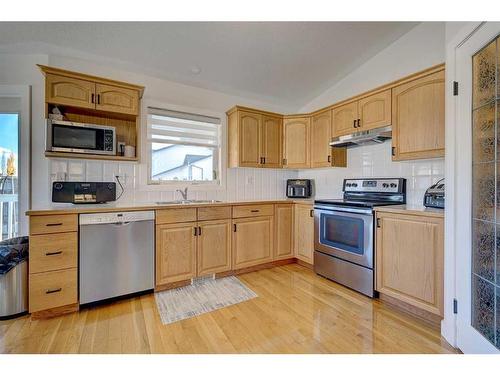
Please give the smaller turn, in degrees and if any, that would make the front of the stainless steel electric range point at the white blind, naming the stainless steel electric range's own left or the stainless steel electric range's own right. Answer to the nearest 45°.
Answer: approximately 45° to the stainless steel electric range's own right

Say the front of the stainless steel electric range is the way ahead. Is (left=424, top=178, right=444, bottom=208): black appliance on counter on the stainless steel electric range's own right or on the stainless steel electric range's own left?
on the stainless steel electric range's own left

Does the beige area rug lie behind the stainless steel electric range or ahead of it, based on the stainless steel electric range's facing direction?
ahead

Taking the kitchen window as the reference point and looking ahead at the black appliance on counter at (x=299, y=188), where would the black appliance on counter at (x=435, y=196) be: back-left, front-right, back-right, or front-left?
front-right

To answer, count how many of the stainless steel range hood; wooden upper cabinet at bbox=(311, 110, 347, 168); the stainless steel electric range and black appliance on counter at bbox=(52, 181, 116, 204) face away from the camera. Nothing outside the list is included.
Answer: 0

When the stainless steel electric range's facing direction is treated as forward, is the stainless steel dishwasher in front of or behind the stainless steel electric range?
in front

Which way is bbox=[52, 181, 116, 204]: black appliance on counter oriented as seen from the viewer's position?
toward the camera

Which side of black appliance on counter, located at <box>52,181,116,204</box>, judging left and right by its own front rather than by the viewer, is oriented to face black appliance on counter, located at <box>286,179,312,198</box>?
left

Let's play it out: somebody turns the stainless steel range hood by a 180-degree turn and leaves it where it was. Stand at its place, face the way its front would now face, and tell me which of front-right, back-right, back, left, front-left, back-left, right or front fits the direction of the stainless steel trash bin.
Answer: back

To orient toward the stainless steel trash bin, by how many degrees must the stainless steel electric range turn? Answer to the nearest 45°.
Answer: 0° — it already faces it

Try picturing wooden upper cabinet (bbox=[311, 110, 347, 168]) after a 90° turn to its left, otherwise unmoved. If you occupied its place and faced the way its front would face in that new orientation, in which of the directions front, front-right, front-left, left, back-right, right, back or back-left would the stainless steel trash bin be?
right

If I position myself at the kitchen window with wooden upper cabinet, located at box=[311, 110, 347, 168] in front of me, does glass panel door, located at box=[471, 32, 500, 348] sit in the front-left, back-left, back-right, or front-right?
front-right
